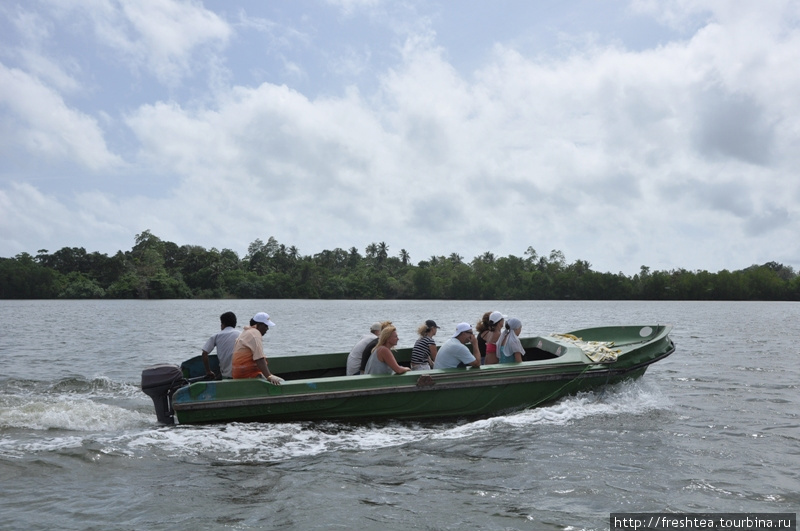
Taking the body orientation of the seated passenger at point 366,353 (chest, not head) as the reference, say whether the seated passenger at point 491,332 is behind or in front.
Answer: in front

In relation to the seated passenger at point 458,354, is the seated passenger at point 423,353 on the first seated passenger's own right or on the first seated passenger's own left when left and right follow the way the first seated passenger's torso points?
on the first seated passenger's own left

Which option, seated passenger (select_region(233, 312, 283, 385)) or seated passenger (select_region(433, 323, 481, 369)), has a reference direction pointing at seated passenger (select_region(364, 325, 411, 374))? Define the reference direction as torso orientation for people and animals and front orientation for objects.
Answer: seated passenger (select_region(233, 312, 283, 385))

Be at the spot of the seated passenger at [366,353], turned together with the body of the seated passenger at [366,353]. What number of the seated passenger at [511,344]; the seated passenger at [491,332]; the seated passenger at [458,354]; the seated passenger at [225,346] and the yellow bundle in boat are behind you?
1

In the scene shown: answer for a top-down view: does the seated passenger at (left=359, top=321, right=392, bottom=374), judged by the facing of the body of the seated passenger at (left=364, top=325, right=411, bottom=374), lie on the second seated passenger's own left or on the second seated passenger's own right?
on the second seated passenger's own left

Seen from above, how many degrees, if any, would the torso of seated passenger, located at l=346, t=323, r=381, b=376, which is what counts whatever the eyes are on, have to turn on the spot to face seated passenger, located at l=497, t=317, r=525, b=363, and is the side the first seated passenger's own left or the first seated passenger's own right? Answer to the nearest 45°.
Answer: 0° — they already face them

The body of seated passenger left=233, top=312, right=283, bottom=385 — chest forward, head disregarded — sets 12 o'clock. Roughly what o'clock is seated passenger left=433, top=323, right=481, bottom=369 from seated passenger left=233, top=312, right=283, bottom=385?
seated passenger left=433, top=323, right=481, bottom=369 is roughly at 12 o'clock from seated passenger left=233, top=312, right=283, bottom=385.

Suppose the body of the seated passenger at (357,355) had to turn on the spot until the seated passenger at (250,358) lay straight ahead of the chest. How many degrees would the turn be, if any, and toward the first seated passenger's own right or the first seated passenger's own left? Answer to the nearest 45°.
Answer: approximately 135° to the first seated passenger's own right

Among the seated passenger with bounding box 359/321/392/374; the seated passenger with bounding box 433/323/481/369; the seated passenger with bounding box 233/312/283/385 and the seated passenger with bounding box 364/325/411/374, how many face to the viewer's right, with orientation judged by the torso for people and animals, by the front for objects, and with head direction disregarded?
4

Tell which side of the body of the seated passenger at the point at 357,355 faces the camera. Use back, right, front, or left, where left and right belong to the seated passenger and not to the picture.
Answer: right

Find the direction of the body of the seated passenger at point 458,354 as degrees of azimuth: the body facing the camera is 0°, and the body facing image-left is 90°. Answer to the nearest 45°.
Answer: approximately 270°

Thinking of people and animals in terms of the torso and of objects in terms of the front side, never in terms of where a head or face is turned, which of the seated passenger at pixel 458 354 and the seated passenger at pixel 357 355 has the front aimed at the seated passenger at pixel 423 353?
the seated passenger at pixel 357 355

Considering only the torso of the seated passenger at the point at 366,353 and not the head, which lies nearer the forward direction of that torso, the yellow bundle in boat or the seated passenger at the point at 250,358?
the yellow bundle in boat

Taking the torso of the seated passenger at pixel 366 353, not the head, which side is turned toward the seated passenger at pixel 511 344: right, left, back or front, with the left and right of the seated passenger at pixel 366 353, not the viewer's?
front

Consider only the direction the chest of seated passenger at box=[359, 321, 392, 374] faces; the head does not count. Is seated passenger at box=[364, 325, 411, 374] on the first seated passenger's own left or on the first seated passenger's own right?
on the first seated passenger's own right

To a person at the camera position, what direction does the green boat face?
facing to the right of the viewer

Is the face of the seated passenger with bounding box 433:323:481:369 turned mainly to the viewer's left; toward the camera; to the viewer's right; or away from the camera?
to the viewer's right

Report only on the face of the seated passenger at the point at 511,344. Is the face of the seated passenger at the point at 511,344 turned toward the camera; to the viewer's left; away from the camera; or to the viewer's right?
to the viewer's right

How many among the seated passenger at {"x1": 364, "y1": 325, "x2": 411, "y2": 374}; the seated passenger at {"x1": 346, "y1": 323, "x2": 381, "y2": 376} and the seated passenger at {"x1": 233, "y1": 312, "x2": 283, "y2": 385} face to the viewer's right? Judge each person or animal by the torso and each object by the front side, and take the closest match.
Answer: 3
